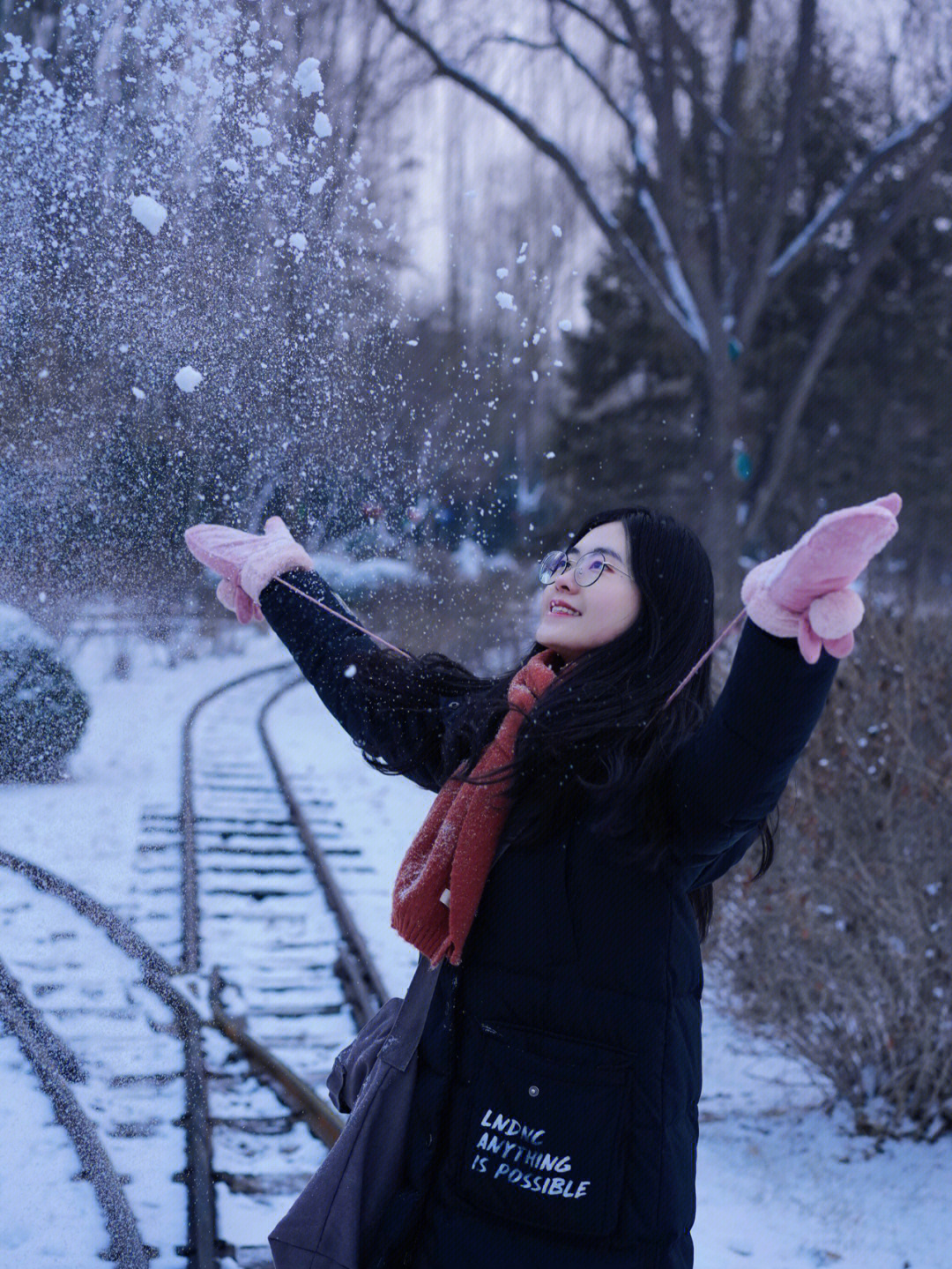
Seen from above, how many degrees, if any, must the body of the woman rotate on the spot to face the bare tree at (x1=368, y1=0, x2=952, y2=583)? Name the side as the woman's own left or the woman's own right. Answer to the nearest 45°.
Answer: approximately 135° to the woman's own right

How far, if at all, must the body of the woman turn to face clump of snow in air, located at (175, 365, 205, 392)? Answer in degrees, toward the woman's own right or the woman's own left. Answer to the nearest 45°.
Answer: approximately 90° to the woman's own right

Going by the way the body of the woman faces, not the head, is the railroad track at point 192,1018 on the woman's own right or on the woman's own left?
on the woman's own right

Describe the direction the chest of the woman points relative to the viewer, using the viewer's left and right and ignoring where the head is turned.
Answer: facing the viewer and to the left of the viewer

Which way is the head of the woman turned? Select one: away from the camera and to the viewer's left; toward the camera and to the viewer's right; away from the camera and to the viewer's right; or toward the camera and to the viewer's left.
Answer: toward the camera and to the viewer's left

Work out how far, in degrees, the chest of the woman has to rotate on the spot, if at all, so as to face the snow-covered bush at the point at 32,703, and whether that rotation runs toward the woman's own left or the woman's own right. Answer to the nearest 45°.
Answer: approximately 90° to the woman's own right

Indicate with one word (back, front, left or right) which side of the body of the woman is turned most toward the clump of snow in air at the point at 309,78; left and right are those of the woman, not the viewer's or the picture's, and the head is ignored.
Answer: right

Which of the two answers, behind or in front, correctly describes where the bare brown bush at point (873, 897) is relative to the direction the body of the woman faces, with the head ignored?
behind
